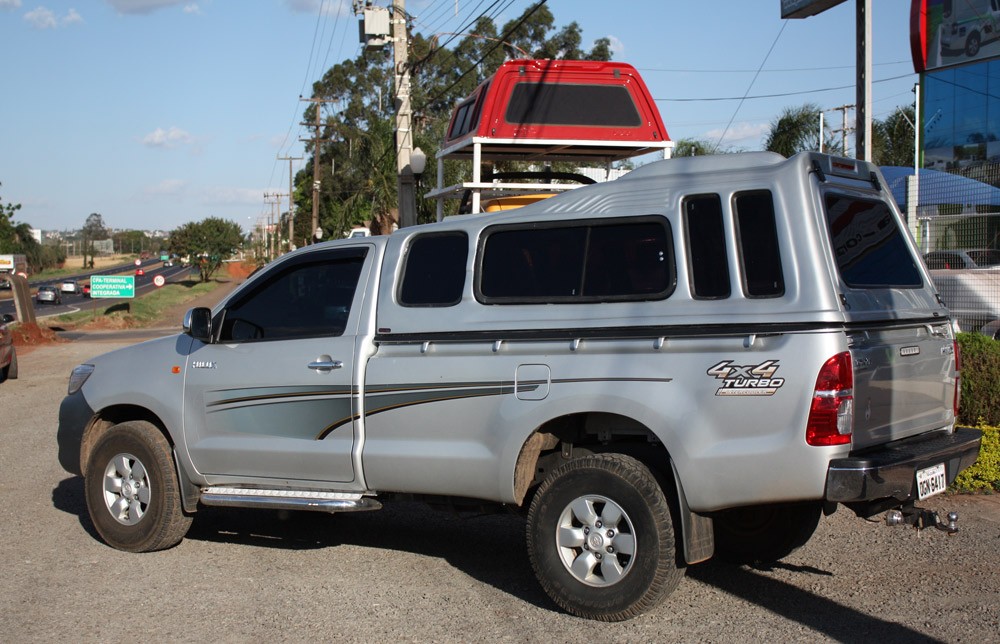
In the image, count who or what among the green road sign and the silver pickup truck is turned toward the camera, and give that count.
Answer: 1

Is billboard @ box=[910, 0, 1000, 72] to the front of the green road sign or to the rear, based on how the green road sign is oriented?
to the front

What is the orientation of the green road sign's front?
toward the camera

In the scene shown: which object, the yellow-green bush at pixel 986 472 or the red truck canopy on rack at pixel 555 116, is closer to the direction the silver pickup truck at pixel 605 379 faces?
the red truck canopy on rack

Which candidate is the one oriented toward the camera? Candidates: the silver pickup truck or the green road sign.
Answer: the green road sign

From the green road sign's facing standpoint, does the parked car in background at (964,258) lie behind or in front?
in front

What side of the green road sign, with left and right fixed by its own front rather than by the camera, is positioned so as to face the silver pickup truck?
front

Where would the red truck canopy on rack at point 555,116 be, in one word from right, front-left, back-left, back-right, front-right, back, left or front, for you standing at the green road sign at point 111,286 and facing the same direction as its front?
front

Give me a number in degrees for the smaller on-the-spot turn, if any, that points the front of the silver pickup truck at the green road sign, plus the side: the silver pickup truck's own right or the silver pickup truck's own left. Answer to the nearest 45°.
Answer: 0° — it already faces it

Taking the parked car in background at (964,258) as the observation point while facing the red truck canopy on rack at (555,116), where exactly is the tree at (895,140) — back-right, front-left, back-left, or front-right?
back-right

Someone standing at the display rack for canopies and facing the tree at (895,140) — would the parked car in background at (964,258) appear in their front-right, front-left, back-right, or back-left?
front-right

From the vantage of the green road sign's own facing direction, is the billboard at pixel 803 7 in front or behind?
in front

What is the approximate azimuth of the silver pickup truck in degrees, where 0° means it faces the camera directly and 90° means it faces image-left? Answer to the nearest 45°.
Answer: approximately 135°
